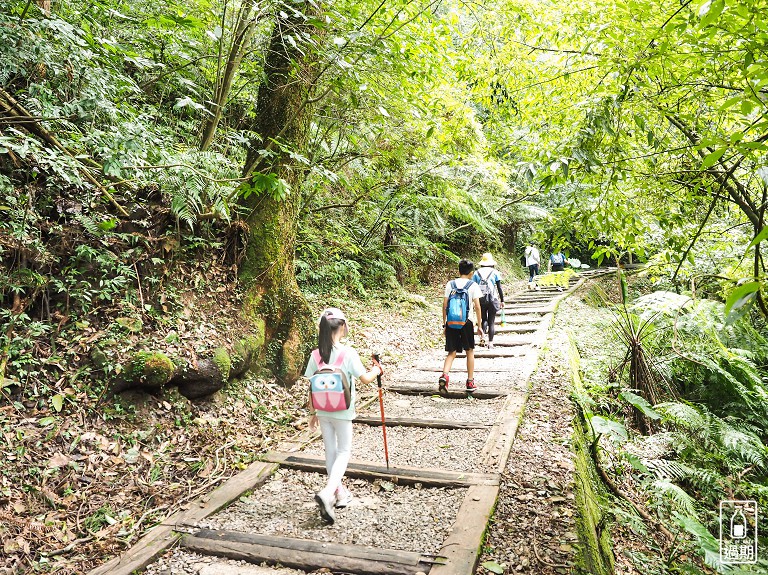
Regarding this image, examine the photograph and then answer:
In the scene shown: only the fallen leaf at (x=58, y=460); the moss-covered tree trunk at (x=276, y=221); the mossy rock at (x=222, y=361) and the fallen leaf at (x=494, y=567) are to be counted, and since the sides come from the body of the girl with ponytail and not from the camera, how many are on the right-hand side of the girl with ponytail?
1

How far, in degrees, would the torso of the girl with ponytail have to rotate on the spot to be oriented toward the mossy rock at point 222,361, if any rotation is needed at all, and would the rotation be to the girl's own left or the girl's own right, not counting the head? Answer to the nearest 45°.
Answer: approximately 90° to the girl's own left

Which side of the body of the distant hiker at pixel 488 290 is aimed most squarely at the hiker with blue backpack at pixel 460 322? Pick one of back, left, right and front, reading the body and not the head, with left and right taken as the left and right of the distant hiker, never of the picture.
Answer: back

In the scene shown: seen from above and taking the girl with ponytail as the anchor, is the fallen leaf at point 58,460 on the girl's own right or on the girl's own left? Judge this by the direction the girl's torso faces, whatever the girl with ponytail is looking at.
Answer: on the girl's own left

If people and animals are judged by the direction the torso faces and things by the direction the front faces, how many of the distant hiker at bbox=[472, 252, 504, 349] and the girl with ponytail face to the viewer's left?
0

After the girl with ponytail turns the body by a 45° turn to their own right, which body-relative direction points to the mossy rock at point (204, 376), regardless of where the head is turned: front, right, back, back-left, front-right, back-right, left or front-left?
back-left

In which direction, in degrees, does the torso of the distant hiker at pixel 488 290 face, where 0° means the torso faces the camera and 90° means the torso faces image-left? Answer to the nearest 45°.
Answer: approximately 180°

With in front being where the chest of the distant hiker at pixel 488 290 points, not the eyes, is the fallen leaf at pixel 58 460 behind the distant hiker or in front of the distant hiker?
behind

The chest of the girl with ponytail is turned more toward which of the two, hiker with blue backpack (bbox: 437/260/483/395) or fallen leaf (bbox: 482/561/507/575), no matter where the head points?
the hiker with blue backpack

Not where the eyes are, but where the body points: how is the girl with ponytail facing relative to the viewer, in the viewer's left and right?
facing away from the viewer and to the right of the viewer

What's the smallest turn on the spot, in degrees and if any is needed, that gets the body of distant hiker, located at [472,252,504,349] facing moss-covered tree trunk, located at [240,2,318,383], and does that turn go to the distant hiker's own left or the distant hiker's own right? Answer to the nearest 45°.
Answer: approximately 135° to the distant hiker's own left

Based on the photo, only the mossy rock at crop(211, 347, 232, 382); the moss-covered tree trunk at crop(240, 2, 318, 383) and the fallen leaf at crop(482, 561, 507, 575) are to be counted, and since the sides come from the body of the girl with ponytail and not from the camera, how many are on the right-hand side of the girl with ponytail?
1

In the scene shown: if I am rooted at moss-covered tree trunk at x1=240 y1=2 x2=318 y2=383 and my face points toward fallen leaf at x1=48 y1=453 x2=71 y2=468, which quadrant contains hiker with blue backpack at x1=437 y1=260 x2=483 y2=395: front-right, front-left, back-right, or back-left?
back-left
